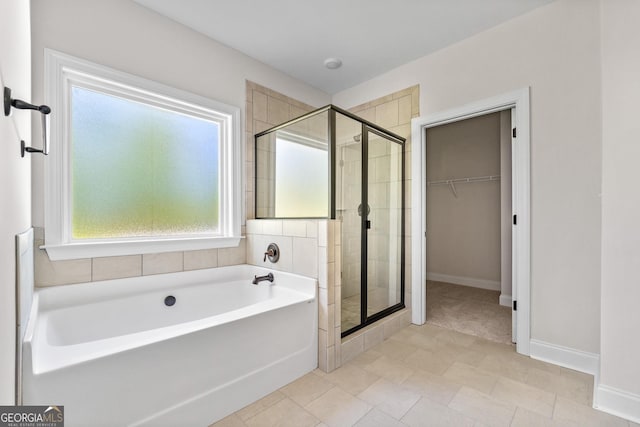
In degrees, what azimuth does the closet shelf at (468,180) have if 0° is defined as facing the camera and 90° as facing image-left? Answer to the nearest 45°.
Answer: approximately 45°

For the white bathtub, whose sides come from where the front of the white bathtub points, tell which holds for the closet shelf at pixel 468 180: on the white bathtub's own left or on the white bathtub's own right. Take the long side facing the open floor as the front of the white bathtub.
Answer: on the white bathtub's own left

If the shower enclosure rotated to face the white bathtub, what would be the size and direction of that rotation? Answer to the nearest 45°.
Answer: approximately 90° to its right

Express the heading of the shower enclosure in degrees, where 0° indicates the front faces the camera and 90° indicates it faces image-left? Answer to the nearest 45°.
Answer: approximately 315°

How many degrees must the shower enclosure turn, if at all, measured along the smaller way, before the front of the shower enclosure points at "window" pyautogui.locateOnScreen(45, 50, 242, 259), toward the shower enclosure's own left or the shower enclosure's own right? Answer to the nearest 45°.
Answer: approximately 135° to the shower enclosure's own right
